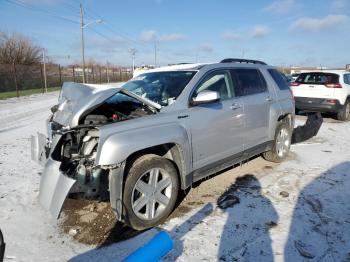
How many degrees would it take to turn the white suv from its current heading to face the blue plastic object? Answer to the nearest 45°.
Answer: approximately 135° to its right

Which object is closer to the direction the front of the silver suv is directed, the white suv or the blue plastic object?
the blue plastic object

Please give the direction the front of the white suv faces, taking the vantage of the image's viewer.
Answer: facing away from the viewer and to the right of the viewer

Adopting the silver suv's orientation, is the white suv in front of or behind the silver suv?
behind

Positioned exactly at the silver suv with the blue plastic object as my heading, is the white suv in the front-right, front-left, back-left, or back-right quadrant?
back-left

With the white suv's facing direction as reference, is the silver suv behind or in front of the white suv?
behind

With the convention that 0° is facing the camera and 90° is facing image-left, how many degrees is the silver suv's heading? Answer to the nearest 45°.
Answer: approximately 45°
